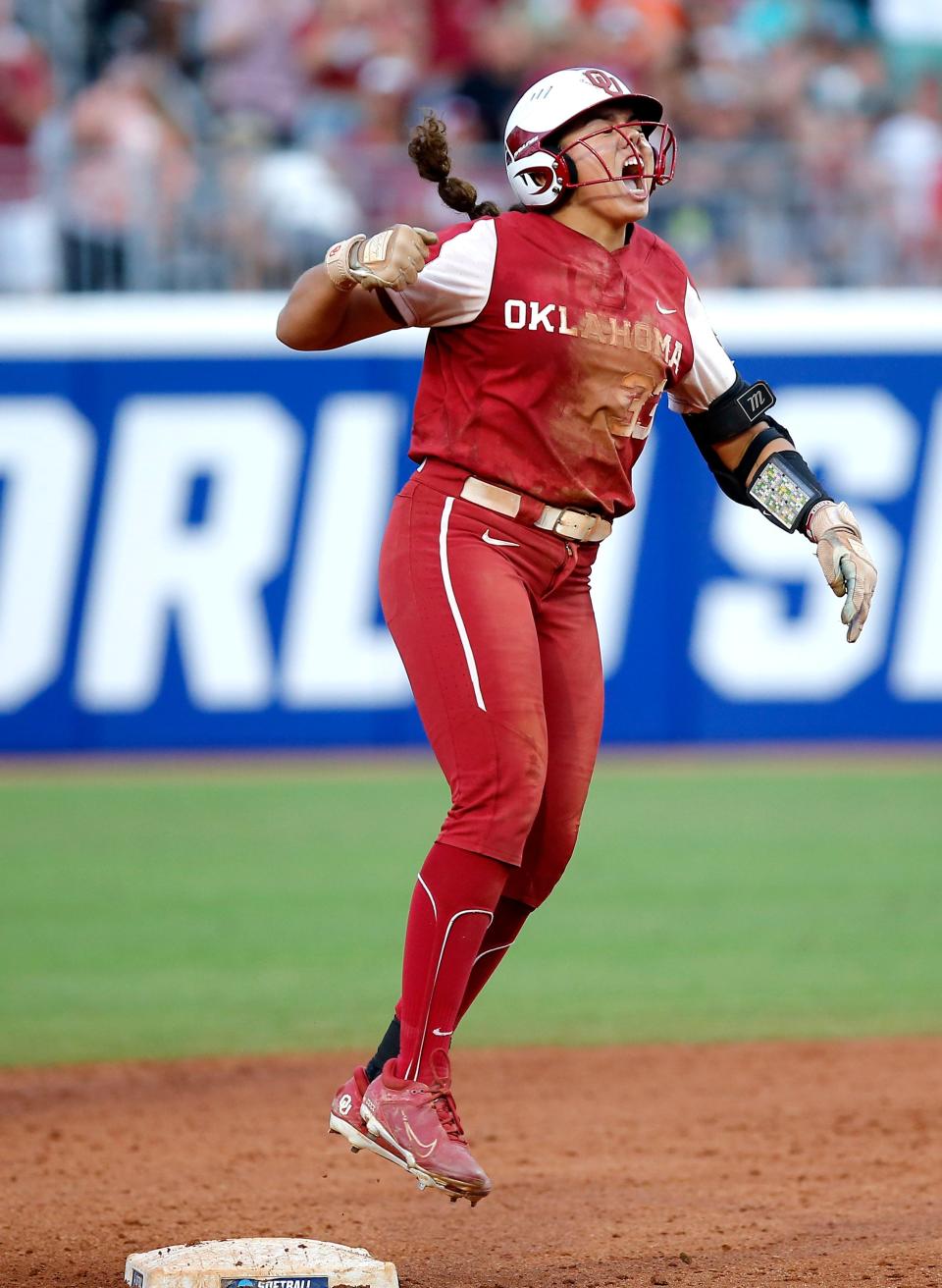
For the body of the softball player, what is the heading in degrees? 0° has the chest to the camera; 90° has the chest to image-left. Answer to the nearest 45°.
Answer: approximately 315°
